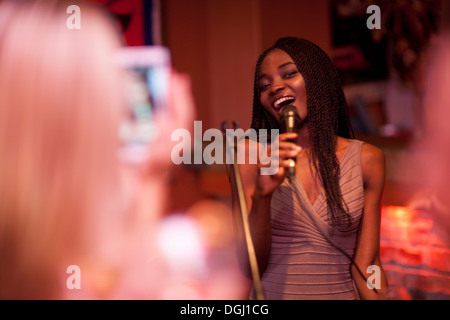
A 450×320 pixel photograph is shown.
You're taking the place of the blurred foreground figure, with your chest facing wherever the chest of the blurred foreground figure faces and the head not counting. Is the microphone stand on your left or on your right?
on your right

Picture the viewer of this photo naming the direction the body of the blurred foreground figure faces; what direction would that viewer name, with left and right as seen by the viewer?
facing away from the viewer and to the right of the viewer
